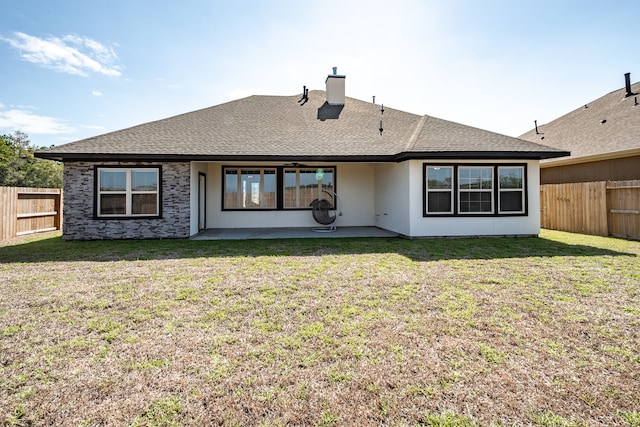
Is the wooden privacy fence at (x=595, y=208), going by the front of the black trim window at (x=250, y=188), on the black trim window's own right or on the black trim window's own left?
on the black trim window's own left

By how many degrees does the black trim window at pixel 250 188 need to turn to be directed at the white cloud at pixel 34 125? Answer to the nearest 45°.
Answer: approximately 135° to its right

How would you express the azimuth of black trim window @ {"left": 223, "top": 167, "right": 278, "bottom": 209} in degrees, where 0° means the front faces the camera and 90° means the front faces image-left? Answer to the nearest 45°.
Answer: approximately 0°

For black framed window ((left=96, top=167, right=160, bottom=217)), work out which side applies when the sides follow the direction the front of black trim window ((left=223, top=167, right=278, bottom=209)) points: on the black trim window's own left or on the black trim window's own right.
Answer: on the black trim window's own right

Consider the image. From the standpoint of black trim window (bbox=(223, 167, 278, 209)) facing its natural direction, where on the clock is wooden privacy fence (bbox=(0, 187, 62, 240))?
The wooden privacy fence is roughly at 3 o'clock from the black trim window.

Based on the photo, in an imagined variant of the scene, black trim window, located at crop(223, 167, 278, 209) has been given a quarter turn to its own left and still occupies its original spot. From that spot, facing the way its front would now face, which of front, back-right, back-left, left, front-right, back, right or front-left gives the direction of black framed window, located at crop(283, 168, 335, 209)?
front
